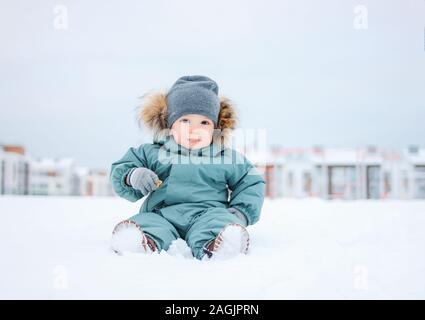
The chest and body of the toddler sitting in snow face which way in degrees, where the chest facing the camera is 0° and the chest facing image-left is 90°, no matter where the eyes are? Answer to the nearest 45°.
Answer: approximately 0°
